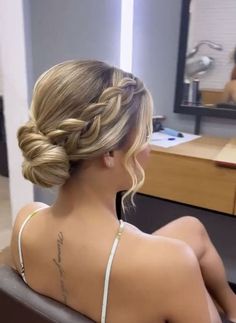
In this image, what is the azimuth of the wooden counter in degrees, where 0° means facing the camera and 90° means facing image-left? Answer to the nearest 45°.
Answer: approximately 45°

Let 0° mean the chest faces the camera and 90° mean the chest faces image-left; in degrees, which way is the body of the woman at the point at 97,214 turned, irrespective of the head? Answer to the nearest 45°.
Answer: approximately 225°

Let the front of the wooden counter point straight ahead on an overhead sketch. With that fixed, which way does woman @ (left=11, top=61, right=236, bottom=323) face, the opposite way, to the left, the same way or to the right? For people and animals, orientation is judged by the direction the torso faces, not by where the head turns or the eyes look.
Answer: the opposite way

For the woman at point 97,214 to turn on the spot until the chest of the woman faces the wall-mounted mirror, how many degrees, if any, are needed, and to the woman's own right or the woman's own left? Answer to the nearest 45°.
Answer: approximately 45° to the woman's own left

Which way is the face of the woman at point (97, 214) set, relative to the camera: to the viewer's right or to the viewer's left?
to the viewer's right
